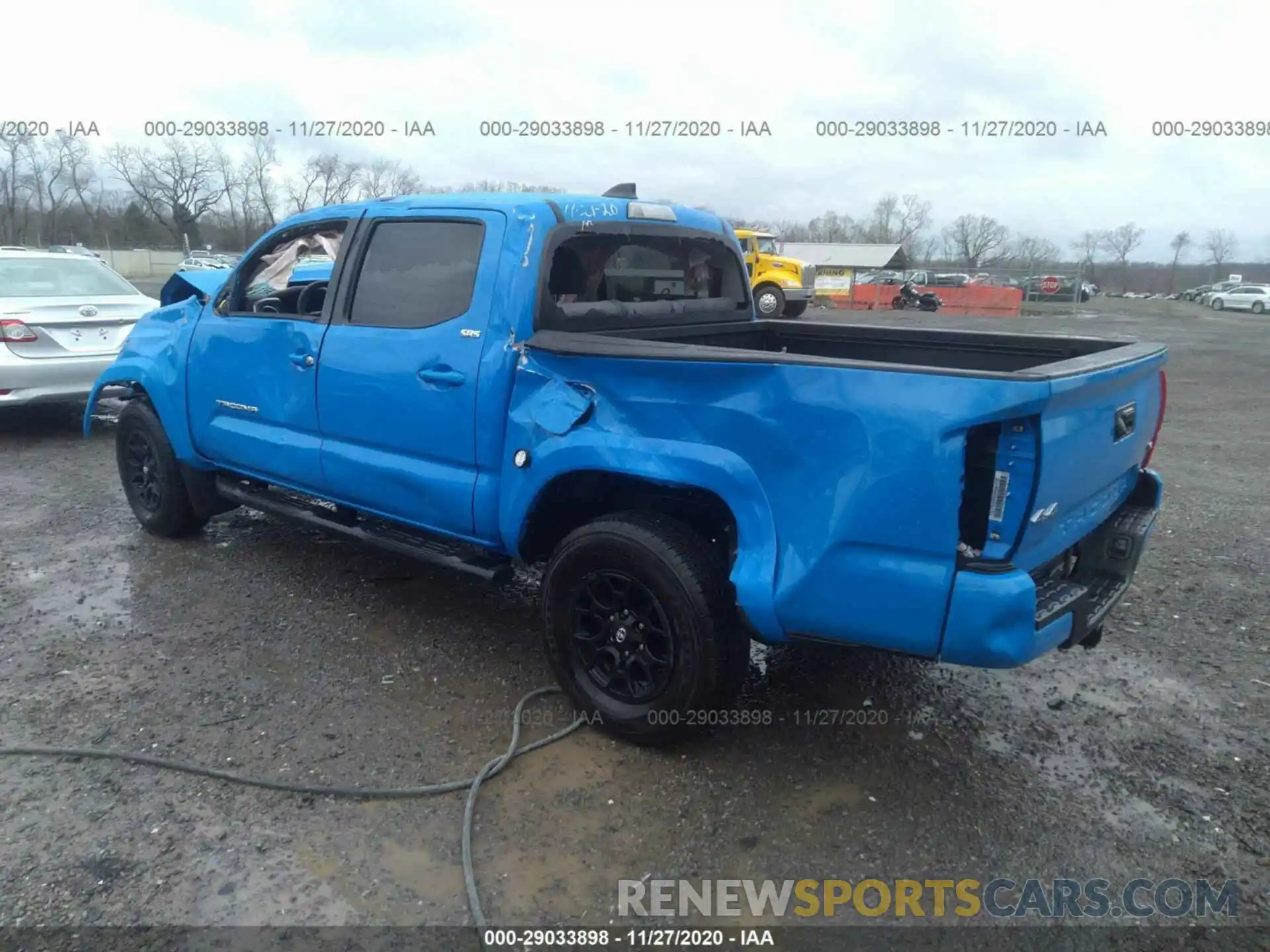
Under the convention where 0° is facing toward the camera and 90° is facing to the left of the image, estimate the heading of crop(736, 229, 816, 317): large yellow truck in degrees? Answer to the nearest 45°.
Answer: approximately 315°

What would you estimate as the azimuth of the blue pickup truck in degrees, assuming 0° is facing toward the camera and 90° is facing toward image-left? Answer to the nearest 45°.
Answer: approximately 135°

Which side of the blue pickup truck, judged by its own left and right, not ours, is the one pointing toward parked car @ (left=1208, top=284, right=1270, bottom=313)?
right

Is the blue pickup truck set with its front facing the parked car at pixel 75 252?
yes

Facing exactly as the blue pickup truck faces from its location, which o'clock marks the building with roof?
The building with roof is roughly at 2 o'clock from the blue pickup truck.

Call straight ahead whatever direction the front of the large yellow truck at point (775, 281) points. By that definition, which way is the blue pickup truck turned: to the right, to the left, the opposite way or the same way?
the opposite way

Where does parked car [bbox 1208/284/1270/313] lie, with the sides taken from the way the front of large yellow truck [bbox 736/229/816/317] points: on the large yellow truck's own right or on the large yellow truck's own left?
on the large yellow truck's own left

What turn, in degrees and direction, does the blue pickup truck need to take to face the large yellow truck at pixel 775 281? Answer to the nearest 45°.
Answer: approximately 45° to its right

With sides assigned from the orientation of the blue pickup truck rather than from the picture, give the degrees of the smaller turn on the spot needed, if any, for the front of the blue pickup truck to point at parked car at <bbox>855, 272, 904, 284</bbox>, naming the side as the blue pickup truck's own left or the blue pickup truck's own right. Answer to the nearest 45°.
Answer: approximately 45° to the blue pickup truck's own right
